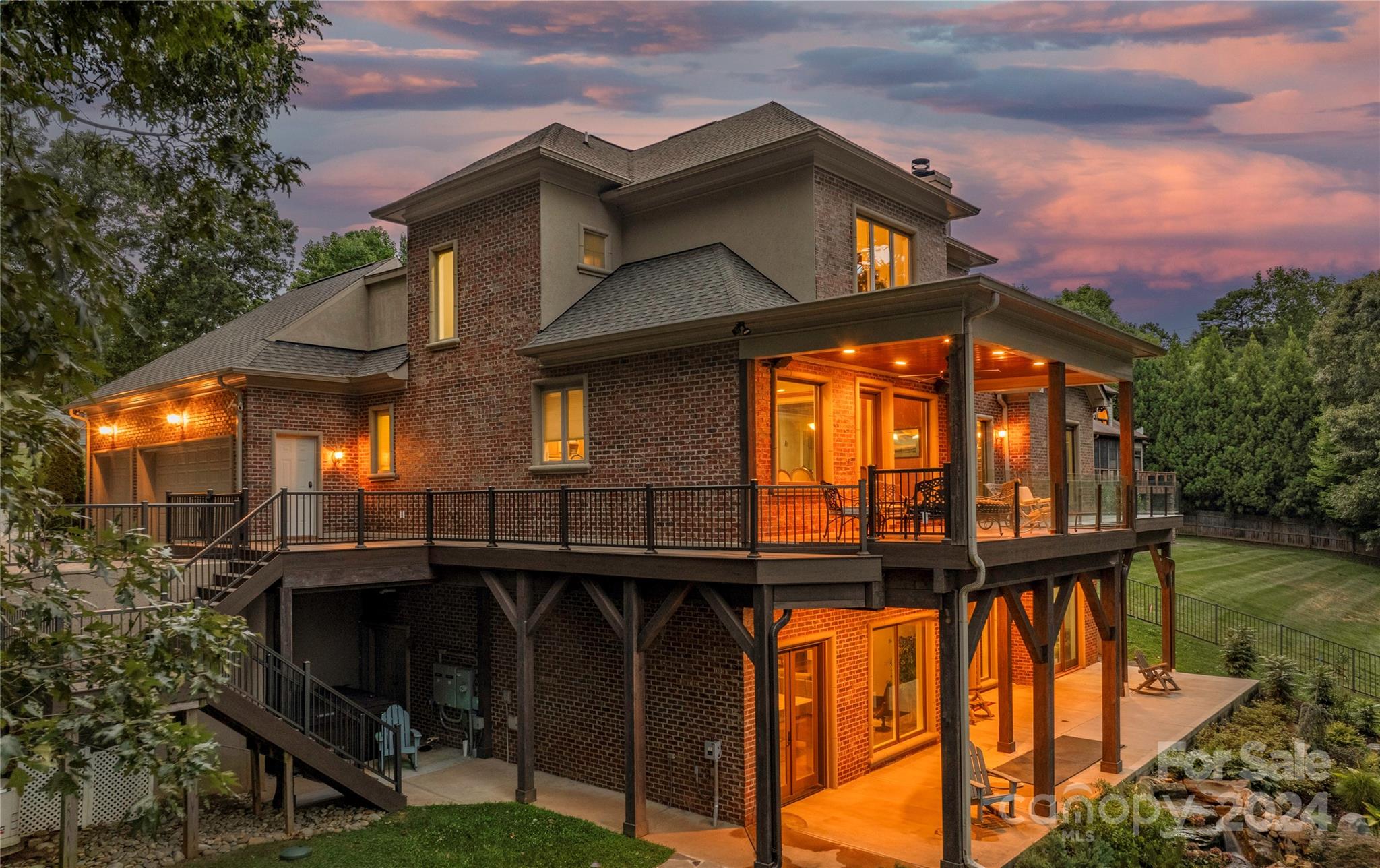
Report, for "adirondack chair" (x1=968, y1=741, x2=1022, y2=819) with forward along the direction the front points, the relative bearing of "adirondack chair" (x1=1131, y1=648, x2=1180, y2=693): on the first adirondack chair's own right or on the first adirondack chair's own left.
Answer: on the first adirondack chair's own left

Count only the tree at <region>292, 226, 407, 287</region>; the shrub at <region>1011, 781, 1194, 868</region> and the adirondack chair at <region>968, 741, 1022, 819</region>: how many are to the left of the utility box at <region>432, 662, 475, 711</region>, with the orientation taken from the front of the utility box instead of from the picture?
2

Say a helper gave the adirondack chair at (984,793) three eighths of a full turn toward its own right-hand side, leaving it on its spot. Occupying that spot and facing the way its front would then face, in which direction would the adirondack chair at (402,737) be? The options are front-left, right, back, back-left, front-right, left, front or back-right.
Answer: front

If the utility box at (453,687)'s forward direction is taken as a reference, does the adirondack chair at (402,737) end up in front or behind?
in front

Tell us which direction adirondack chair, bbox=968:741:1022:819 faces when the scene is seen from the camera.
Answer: facing the viewer and to the right of the viewer

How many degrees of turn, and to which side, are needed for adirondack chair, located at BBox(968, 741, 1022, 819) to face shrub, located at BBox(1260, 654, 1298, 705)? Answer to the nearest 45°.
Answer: approximately 90° to its left

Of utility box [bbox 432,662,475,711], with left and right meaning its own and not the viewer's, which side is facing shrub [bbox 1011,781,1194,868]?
left

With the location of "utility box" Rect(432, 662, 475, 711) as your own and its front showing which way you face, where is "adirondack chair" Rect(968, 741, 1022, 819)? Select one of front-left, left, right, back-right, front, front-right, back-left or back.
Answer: left

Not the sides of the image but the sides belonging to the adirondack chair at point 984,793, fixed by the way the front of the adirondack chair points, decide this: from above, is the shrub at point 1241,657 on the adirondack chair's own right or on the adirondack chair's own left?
on the adirondack chair's own left

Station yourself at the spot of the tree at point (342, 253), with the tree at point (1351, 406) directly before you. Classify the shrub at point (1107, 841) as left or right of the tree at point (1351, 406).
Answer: right
